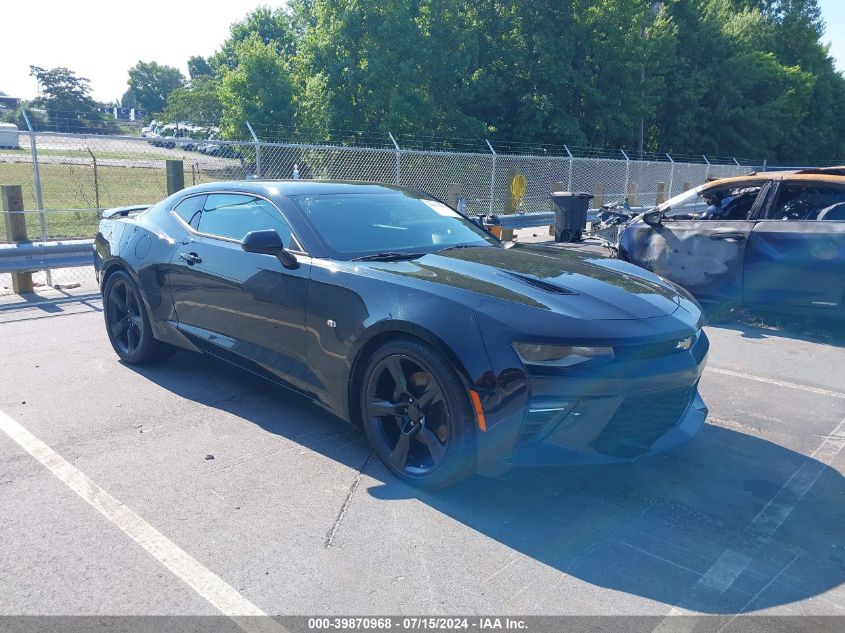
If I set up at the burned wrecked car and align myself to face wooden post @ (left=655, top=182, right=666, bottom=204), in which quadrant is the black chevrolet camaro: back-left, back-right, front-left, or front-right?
back-left

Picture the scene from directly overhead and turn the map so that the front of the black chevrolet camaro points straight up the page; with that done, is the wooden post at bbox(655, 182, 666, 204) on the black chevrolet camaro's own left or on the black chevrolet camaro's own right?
on the black chevrolet camaro's own left

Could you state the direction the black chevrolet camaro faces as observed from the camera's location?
facing the viewer and to the right of the viewer

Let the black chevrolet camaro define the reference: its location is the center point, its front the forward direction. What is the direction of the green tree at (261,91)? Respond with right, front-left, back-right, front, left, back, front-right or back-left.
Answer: back-left

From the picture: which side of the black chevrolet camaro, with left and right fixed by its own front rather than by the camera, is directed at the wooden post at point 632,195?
left

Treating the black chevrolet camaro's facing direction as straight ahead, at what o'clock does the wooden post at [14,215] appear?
The wooden post is roughly at 6 o'clock from the black chevrolet camaro.

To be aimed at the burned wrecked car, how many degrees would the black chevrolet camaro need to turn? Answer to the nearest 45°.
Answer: approximately 90° to its left

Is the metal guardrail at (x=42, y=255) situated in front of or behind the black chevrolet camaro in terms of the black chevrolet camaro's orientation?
behind

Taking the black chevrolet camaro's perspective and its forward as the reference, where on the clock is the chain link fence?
The chain link fence is roughly at 7 o'clock from the black chevrolet camaro.
